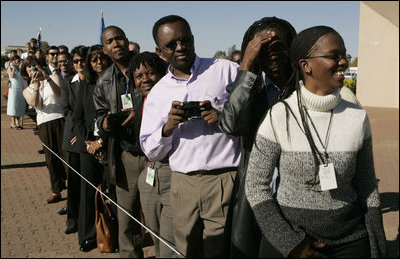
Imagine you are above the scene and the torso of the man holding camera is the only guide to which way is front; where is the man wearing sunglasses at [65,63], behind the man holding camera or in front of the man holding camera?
behind

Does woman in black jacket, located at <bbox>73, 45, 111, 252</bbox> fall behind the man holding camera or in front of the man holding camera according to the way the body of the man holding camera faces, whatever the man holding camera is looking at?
behind

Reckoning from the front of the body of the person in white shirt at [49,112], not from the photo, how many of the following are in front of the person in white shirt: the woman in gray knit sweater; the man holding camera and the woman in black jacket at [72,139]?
3

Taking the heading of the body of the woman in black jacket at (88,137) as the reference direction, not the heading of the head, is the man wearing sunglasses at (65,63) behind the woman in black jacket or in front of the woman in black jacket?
behind

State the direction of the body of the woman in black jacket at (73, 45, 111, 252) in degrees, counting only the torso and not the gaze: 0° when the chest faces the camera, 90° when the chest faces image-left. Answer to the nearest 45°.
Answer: approximately 315°

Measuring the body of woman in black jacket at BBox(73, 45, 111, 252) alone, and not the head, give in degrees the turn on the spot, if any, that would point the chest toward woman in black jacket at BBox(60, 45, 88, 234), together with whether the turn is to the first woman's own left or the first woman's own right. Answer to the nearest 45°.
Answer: approximately 180°

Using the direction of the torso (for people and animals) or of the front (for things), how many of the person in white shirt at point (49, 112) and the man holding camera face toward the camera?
2

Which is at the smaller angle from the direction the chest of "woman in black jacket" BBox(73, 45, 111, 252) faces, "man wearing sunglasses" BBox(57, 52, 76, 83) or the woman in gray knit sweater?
the woman in gray knit sweater
